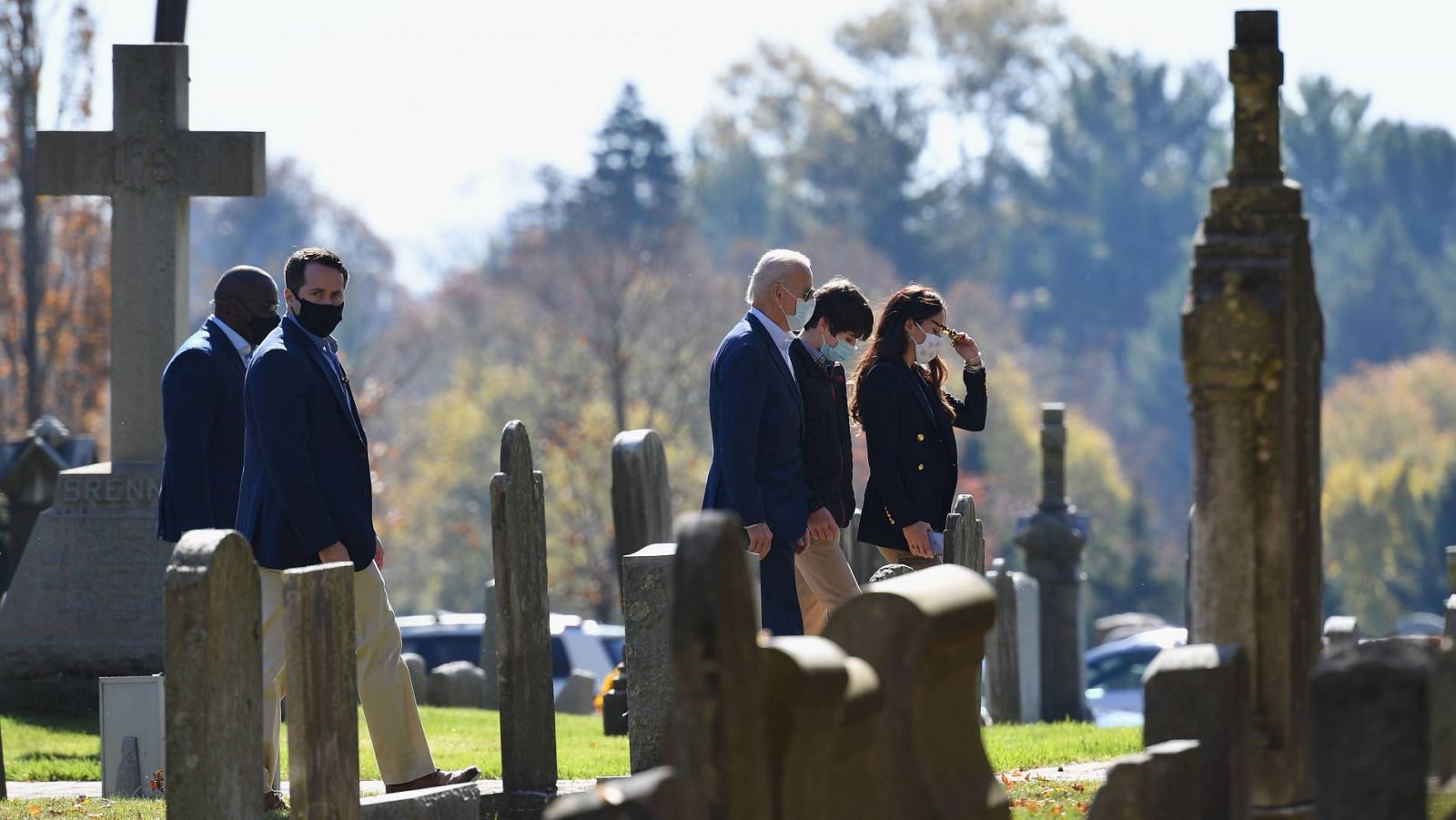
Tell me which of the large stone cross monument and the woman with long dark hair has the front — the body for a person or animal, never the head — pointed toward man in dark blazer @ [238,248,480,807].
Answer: the large stone cross monument

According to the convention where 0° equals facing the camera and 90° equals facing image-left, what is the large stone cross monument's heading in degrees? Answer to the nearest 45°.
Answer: approximately 0°

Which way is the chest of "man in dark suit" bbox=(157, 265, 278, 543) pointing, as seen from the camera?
to the viewer's right

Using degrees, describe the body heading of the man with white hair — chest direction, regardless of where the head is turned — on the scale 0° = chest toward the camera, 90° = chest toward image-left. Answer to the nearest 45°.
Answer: approximately 270°

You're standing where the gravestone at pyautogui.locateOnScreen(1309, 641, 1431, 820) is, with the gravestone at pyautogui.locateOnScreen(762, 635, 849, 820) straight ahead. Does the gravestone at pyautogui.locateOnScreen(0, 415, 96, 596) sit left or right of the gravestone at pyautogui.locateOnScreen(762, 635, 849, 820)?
right

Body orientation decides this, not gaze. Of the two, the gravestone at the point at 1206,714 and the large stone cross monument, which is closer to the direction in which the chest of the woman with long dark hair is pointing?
the gravestone

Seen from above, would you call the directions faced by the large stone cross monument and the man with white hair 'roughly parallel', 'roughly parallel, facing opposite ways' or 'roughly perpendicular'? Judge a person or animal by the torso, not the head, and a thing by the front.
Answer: roughly perpendicular
